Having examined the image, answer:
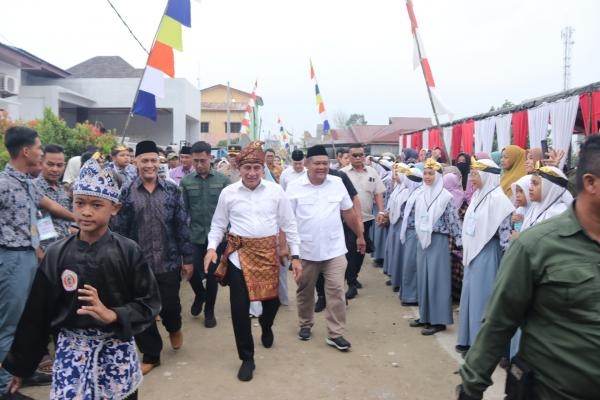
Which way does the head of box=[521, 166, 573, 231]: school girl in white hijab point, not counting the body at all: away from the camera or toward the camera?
toward the camera

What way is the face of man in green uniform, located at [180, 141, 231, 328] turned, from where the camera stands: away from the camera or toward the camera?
toward the camera

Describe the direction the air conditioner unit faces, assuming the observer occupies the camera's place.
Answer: facing the viewer and to the right of the viewer

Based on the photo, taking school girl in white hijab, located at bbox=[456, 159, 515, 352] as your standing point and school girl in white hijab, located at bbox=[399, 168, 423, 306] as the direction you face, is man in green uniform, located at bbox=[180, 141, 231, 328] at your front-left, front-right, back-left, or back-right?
front-left

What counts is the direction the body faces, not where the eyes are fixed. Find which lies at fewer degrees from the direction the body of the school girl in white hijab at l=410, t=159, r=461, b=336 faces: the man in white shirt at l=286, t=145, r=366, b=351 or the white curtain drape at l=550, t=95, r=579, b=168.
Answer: the man in white shirt

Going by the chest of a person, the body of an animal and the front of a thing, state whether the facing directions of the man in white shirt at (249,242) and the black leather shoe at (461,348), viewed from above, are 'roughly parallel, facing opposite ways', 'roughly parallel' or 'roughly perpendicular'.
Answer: roughly perpendicular

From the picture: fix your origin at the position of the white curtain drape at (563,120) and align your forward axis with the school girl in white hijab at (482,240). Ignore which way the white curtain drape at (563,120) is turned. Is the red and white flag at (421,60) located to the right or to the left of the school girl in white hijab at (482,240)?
right

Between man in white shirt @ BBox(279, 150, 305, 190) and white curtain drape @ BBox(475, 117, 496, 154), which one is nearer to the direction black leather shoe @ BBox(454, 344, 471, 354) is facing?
the man in white shirt

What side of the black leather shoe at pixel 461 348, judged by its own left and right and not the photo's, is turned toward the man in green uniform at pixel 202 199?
front

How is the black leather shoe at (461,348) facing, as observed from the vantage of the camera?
facing to the left of the viewer

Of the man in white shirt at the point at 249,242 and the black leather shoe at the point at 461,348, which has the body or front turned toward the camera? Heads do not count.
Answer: the man in white shirt

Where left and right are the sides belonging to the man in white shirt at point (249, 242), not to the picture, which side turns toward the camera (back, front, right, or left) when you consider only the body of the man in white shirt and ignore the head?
front
